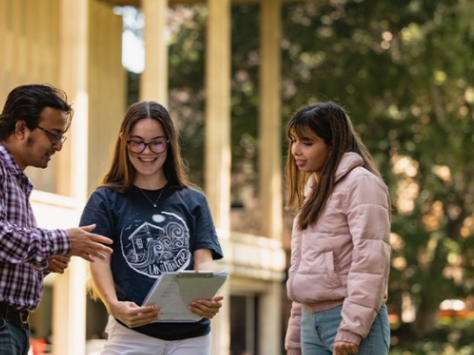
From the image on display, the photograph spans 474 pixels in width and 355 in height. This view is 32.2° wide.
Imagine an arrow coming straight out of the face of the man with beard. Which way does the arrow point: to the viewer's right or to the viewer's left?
to the viewer's right

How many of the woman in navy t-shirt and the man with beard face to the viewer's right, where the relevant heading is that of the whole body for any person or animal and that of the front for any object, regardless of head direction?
1

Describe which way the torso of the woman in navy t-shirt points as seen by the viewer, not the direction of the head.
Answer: toward the camera

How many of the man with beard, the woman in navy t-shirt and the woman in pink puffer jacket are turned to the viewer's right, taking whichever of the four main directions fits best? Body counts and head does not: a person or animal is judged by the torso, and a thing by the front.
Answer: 1

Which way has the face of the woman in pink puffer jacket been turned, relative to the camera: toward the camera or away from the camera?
toward the camera

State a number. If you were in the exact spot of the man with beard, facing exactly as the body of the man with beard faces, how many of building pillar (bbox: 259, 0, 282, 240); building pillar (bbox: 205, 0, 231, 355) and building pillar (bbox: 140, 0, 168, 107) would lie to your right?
0

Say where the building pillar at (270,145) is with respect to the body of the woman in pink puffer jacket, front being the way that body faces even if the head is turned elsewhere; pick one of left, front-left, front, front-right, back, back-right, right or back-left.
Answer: back-right

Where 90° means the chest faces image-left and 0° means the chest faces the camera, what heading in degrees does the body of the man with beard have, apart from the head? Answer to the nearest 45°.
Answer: approximately 270°

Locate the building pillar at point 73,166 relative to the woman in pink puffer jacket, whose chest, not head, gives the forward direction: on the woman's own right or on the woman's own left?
on the woman's own right

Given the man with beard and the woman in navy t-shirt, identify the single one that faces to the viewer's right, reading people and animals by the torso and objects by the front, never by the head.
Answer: the man with beard

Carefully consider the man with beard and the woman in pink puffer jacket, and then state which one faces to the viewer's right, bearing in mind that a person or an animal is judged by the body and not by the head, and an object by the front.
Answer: the man with beard

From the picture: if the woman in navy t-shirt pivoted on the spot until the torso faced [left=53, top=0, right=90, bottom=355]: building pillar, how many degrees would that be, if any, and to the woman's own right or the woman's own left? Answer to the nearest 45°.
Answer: approximately 180°

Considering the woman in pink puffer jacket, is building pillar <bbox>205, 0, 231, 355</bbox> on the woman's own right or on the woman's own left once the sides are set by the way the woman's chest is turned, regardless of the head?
on the woman's own right

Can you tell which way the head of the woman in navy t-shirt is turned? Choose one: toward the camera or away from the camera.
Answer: toward the camera

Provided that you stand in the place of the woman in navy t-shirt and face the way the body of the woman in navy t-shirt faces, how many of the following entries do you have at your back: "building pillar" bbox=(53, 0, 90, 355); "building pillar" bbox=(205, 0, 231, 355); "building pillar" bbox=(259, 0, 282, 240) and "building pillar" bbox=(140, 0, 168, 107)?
4

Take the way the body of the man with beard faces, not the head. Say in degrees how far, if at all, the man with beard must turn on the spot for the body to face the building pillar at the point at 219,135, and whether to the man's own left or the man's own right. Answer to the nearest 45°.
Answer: approximately 90° to the man's own left

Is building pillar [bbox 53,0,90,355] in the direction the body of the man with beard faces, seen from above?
no

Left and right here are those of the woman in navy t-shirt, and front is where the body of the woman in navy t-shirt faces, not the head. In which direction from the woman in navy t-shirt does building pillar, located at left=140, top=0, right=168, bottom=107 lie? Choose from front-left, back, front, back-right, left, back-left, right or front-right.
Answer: back
